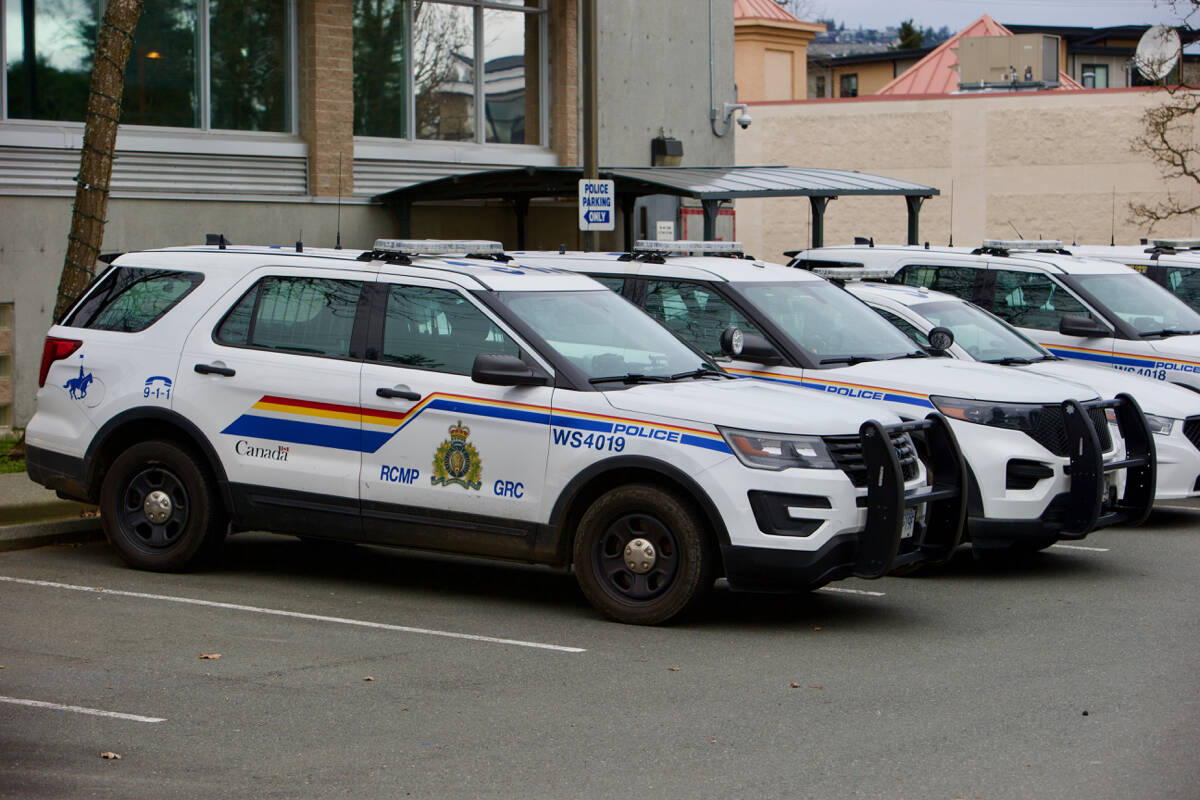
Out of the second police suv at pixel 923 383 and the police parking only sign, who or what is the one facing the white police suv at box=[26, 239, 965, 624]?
the police parking only sign

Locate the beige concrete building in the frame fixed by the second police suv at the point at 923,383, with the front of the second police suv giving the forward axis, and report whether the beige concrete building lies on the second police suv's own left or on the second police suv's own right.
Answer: on the second police suv's own left

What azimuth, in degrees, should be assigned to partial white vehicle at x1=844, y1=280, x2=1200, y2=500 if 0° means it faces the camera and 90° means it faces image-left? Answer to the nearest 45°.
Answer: approximately 315°

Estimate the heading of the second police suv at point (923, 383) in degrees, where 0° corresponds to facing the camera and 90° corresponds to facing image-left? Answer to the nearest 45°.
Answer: approximately 315°

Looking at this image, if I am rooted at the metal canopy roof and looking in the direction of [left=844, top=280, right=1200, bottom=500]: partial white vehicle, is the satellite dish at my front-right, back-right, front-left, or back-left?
back-left

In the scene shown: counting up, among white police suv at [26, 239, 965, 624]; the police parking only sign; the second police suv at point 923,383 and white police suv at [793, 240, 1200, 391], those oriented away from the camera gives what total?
0

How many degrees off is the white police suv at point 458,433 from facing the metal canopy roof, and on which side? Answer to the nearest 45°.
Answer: approximately 135° to its left

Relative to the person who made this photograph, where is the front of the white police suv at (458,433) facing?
facing the viewer and to the right of the viewer

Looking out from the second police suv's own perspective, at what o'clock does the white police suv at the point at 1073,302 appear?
The white police suv is roughly at 8 o'clock from the second police suv.

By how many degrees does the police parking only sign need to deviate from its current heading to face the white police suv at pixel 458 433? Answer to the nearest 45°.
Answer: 0° — it already faces it

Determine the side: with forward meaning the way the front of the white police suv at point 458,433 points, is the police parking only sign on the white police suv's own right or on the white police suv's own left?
on the white police suv's own left

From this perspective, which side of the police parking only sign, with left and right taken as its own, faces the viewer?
front

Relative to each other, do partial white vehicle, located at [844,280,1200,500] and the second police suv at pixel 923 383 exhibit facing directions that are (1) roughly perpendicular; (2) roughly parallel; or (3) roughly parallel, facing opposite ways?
roughly parallel

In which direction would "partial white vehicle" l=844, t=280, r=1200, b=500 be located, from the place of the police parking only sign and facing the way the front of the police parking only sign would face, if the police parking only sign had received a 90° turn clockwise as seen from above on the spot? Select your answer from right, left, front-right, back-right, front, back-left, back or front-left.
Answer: back-left

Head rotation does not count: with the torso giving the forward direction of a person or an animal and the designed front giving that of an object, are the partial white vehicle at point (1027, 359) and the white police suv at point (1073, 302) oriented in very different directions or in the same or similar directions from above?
same or similar directions
